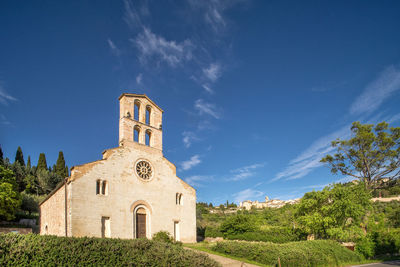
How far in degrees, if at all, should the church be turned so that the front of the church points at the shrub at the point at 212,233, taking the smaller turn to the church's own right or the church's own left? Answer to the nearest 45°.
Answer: approximately 90° to the church's own left

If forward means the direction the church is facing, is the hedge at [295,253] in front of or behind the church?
in front

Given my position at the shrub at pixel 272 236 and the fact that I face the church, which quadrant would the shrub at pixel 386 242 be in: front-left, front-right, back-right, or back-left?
back-left

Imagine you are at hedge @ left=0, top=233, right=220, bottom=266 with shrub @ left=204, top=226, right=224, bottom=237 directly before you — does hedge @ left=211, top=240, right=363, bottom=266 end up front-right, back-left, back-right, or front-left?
front-right

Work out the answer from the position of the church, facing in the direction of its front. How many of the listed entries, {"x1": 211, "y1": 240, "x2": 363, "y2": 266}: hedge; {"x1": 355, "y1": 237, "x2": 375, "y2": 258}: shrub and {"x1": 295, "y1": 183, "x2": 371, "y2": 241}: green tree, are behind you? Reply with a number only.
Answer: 0

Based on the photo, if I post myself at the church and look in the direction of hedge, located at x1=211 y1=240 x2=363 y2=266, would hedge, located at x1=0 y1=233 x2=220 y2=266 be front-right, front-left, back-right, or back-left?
front-right

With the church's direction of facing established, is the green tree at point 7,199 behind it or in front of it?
behind

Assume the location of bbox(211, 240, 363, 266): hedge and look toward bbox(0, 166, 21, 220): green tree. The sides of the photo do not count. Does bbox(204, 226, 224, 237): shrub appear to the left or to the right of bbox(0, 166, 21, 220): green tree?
right

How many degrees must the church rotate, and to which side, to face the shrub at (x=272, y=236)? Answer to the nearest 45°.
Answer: approximately 45° to its left

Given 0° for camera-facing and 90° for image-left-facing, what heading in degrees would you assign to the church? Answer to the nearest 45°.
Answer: approximately 315°

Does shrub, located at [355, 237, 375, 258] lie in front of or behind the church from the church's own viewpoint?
in front

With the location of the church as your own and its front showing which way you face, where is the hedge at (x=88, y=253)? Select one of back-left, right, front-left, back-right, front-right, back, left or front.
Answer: front-right

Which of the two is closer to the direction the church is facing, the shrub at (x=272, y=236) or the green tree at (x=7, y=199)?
the shrub
